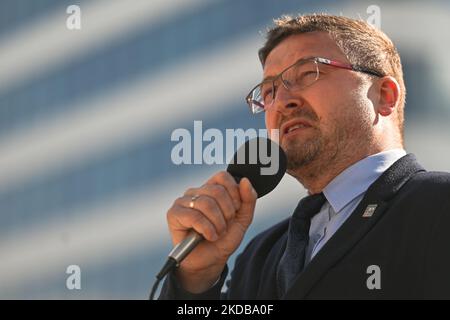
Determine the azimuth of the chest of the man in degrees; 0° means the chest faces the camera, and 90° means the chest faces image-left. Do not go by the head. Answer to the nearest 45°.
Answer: approximately 45°

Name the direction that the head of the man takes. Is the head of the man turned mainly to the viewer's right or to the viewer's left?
to the viewer's left
